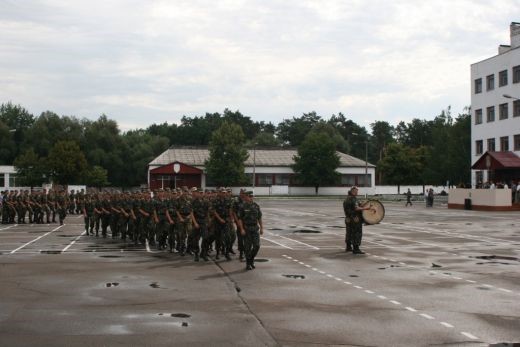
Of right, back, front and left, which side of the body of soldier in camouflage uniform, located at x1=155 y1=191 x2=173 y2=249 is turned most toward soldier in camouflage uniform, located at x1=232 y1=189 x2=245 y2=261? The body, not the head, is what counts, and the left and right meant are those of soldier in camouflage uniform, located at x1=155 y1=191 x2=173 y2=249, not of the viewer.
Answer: front

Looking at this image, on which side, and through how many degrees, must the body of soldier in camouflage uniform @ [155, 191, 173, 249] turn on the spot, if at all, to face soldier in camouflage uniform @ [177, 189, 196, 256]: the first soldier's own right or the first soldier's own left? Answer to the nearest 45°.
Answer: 0° — they already face them

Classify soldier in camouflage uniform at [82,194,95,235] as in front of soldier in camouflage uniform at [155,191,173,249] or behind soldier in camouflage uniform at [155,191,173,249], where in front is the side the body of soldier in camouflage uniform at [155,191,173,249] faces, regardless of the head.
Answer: behind

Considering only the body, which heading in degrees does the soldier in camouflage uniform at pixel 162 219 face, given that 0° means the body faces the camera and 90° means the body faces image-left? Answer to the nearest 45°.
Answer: approximately 315°
